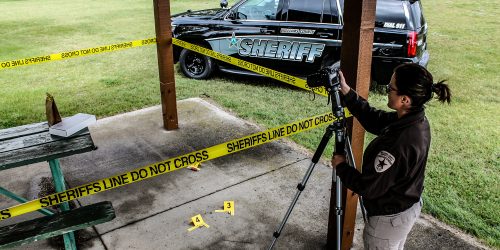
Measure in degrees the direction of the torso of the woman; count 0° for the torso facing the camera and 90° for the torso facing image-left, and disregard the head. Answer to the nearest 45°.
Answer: approximately 90°

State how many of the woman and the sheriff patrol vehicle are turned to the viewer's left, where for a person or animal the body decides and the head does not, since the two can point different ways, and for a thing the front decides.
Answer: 2

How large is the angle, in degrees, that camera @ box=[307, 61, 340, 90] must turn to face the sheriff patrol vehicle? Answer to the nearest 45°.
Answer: approximately 90° to its right

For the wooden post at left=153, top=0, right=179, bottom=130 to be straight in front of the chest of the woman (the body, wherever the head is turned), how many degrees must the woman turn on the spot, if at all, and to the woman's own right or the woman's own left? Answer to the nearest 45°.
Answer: approximately 45° to the woman's own right

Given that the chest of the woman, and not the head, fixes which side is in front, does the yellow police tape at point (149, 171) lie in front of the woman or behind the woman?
in front

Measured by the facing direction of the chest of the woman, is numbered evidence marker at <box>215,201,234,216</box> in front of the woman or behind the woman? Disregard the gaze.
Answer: in front

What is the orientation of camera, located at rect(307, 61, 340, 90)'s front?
to the viewer's left

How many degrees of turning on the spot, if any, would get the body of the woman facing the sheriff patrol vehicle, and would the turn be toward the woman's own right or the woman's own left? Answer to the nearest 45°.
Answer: approximately 90° to the woman's own right

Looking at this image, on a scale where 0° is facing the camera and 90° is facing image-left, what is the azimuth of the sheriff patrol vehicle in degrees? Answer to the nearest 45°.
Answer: approximately 90°

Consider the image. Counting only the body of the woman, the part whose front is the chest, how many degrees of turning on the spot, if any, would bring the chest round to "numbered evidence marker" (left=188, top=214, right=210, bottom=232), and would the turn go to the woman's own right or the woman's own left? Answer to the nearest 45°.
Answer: approximately 45° to the woman's own right

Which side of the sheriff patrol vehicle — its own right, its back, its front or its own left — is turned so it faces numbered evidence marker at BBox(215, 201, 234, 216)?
left
